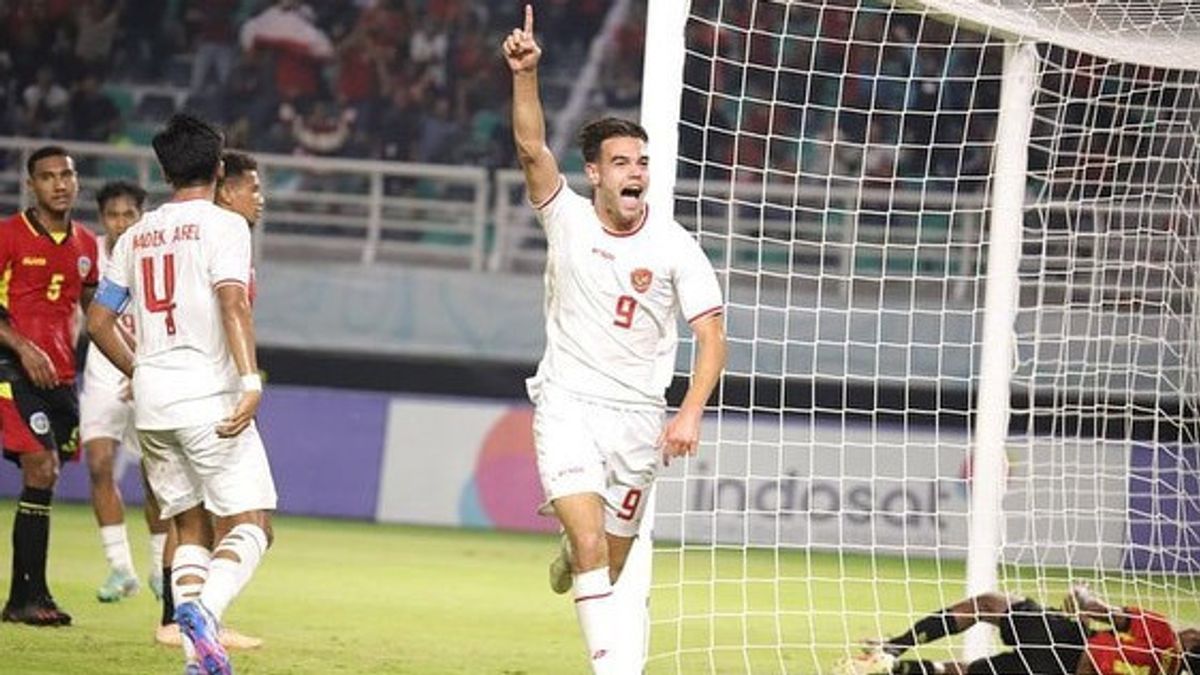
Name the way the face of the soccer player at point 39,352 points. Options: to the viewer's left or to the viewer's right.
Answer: to the viewer's right

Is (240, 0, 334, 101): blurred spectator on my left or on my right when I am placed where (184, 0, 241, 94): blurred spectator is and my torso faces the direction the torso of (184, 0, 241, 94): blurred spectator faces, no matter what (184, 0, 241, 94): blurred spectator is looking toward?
on my left

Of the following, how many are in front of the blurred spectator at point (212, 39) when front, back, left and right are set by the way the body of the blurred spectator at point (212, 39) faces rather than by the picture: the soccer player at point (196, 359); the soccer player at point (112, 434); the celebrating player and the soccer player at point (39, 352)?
4

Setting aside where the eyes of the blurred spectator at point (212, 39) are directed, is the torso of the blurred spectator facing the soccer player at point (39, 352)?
yes

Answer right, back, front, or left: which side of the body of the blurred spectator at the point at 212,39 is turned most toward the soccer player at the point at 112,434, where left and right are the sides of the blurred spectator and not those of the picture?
front

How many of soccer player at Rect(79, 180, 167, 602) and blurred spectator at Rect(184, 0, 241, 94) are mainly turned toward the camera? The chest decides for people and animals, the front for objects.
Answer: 2

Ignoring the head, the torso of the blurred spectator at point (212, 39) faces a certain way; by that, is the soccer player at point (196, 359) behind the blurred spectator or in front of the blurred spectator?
in front

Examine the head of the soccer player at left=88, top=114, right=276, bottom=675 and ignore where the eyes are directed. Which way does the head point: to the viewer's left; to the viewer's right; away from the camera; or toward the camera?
away from the camera

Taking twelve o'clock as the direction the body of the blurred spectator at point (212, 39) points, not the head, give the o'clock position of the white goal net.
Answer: The white goal net is roughly at 11 o'clock from the blurred spectator.

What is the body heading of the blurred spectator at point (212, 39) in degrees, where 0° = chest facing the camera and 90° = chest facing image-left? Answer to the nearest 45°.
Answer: approximately 0°

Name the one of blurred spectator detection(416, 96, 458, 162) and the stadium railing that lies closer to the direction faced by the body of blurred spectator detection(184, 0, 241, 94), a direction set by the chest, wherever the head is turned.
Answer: the stadium railing

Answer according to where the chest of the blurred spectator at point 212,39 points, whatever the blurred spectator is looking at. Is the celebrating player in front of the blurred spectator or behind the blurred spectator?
in front
